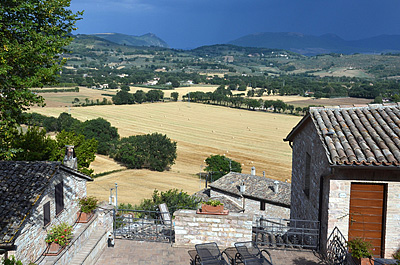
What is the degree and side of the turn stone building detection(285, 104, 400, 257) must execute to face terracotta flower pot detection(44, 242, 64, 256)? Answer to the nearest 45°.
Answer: approximately 45° to its right

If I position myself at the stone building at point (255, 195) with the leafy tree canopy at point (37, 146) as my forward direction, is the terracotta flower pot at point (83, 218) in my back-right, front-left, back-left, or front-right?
front-left

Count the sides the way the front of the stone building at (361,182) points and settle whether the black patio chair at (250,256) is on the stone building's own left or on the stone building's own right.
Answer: on the stone building's own right

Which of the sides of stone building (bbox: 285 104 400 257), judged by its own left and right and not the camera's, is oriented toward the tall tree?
right

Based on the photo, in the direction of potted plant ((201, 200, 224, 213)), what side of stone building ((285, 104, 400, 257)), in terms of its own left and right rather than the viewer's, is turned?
right

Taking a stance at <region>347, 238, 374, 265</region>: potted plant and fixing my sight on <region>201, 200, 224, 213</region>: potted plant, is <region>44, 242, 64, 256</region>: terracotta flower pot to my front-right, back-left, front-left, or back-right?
front-left

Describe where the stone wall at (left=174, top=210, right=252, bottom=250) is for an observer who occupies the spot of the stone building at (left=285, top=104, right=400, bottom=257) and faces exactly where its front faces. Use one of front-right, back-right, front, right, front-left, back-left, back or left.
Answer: right

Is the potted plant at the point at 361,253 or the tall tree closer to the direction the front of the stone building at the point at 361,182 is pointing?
the potted plant

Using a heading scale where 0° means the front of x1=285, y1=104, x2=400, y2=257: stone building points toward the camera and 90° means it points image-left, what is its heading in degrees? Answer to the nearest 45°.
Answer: approximately 0°

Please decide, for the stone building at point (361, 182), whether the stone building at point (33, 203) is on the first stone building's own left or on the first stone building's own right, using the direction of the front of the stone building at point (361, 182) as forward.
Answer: on the first stone building's own right
